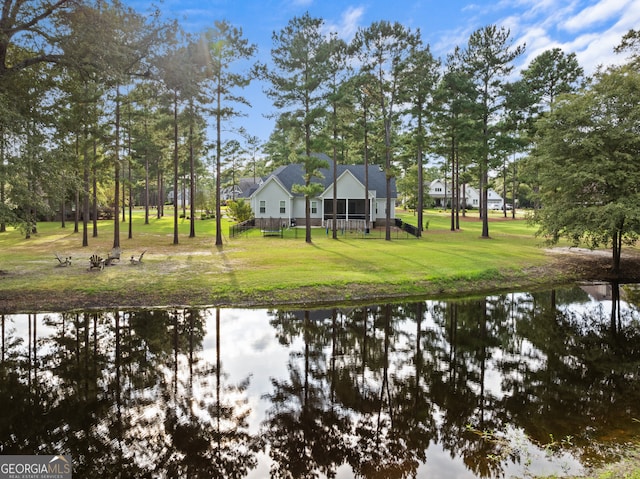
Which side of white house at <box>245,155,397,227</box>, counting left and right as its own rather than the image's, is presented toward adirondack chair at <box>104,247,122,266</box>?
back

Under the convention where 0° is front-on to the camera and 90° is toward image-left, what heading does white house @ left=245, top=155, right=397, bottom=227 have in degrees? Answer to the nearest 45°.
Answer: approximately 180°
